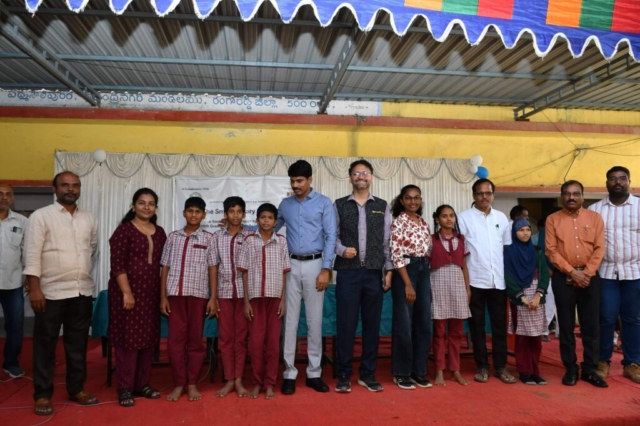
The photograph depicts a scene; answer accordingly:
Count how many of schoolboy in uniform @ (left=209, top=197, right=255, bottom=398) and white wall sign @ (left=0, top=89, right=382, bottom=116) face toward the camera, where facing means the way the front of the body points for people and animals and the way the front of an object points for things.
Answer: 2

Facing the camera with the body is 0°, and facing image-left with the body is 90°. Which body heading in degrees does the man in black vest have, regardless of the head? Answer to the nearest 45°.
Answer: approximately 0°

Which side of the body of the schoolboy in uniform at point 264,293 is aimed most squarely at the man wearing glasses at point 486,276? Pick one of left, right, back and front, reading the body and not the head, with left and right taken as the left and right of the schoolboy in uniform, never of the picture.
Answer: left

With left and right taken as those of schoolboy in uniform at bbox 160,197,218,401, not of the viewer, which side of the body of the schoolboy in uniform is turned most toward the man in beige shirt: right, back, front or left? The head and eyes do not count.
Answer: right

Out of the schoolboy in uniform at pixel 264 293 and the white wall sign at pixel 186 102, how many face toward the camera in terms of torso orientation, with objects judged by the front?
2

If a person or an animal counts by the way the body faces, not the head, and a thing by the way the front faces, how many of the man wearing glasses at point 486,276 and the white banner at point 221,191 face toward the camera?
2
